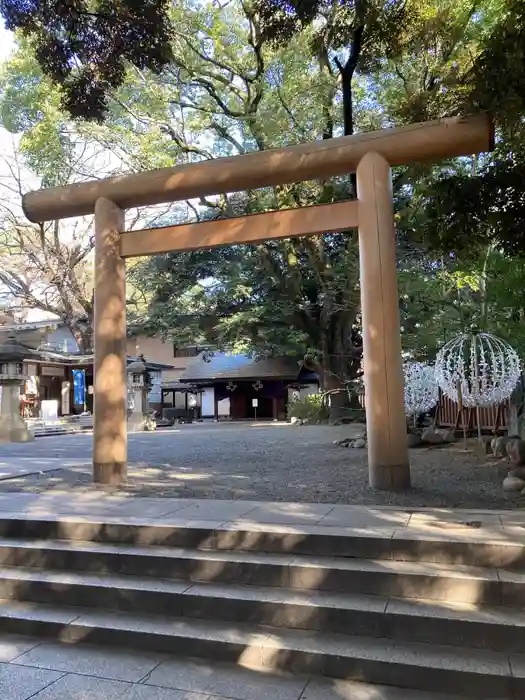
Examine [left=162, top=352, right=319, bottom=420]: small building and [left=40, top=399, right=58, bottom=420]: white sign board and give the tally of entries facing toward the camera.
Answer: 2

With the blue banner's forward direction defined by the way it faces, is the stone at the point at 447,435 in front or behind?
in front

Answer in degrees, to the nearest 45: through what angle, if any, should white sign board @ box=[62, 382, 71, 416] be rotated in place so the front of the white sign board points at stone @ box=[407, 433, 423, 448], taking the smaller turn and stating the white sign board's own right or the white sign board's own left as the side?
0° — it already faces it

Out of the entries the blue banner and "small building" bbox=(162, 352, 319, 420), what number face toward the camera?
2

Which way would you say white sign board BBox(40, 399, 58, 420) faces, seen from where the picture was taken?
facing the viewer

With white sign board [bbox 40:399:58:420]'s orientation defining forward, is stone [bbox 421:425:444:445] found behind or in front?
in front

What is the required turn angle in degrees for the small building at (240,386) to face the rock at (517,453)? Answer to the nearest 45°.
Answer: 0° — it already faces it

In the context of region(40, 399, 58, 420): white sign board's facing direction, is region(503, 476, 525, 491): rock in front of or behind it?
in front

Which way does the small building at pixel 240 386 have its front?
toward the camera

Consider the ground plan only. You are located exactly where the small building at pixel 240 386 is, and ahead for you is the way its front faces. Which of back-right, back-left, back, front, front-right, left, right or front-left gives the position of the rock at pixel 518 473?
front

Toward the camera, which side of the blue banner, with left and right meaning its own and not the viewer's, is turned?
front

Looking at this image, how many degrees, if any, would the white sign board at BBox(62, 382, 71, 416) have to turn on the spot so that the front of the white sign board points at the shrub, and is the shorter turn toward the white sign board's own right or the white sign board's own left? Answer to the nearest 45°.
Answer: approximately 45° to the white sign board's own left
